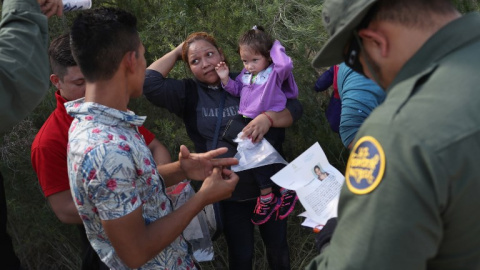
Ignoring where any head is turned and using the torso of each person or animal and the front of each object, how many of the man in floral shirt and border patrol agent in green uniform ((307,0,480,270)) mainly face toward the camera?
0

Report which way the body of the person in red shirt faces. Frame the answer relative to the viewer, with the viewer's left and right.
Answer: facing the viewer and to the right of the viewer

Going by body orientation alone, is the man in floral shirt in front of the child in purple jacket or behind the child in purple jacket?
in front

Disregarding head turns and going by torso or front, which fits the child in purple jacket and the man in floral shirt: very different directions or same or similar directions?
very different directions

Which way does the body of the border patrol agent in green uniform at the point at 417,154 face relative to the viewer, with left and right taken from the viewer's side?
facing away from the viewer and to the left of the viewer

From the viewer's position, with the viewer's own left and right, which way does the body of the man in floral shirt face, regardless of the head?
facing away from the viewer and to the right of the viewer

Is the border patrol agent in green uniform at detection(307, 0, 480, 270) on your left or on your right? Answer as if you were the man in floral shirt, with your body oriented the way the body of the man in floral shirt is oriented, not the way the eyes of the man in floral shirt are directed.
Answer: on your right

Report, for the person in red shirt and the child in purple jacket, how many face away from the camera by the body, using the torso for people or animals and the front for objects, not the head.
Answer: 0

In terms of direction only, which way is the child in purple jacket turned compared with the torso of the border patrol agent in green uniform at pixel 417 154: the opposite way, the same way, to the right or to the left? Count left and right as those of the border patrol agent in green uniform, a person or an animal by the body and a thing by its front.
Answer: to the left

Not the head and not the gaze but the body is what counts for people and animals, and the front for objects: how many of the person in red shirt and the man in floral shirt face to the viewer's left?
0

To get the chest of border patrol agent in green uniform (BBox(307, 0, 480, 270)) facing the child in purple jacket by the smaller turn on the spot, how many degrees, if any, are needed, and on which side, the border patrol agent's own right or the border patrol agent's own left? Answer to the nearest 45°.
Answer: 0° — they already face them

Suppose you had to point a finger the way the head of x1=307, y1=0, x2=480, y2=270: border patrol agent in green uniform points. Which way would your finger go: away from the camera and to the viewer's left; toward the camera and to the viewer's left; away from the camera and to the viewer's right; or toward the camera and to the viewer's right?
away from the camera and to the viewer's left

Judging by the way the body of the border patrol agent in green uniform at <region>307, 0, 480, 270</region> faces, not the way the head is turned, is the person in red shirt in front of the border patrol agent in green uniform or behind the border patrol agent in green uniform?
in front

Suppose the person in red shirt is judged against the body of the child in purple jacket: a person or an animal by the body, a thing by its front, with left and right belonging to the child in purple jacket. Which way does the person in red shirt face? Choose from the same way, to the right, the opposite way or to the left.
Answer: to the left

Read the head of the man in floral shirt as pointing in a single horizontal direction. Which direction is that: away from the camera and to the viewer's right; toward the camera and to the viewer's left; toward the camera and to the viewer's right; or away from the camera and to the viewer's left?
away from the camera and to the viewer's right
